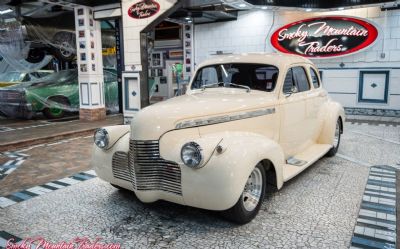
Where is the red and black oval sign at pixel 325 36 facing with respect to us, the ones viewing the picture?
facing the viewer

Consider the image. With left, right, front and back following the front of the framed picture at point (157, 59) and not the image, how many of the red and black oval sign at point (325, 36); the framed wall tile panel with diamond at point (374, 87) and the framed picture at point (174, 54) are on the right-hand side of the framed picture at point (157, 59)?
0

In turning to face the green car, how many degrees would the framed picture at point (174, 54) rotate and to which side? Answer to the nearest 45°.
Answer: approximately 45° to its right

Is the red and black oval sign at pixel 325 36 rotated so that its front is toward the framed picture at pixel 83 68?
no

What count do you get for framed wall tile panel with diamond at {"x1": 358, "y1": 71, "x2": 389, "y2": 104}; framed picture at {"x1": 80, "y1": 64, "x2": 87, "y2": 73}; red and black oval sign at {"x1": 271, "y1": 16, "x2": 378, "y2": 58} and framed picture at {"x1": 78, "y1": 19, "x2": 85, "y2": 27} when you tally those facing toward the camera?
4

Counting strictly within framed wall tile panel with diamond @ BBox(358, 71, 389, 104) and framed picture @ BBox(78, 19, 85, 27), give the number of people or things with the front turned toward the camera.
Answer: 2

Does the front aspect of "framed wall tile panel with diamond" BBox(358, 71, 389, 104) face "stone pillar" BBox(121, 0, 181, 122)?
no

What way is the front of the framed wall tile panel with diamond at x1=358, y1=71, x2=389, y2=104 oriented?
toward the camera

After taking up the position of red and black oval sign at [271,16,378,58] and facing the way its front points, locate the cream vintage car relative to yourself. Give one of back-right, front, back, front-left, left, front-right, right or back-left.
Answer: front

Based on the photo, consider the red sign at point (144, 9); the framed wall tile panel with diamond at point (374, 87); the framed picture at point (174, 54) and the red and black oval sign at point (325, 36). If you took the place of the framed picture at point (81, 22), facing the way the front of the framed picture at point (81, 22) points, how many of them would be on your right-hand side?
0

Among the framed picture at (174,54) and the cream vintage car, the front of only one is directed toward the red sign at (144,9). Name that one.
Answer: the framed picture

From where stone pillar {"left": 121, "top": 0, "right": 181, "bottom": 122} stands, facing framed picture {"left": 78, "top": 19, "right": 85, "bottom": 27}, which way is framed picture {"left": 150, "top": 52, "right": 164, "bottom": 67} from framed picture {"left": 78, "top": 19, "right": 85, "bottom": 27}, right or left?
right

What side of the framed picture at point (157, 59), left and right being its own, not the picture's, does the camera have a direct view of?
front
